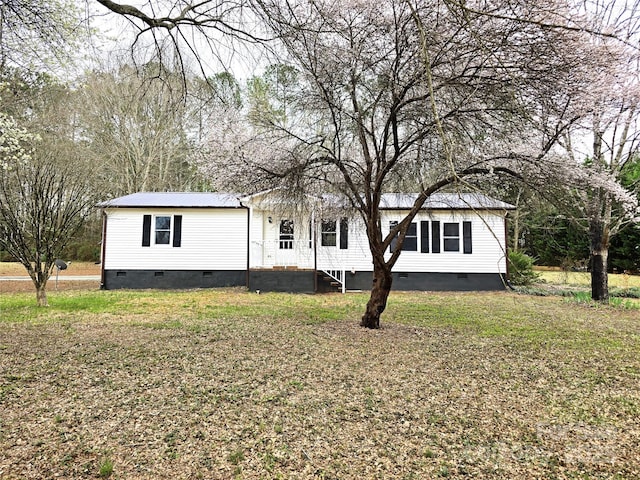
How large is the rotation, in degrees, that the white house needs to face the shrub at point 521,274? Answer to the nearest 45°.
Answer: approximately 90° to its left

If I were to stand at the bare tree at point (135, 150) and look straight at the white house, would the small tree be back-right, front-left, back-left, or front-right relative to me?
front-right

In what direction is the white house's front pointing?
toward the camera

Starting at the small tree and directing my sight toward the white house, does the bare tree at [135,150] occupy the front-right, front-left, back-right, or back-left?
front-left

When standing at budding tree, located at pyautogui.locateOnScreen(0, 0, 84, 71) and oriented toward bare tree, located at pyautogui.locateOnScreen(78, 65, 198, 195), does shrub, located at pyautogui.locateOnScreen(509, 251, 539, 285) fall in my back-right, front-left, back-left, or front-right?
front-right

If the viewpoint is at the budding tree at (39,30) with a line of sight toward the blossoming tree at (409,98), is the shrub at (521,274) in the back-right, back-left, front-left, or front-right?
front-left

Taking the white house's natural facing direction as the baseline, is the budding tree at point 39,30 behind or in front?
in front

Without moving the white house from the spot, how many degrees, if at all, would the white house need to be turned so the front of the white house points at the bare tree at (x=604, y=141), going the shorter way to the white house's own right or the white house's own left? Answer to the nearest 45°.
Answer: approximately 45° to the white house's own left
